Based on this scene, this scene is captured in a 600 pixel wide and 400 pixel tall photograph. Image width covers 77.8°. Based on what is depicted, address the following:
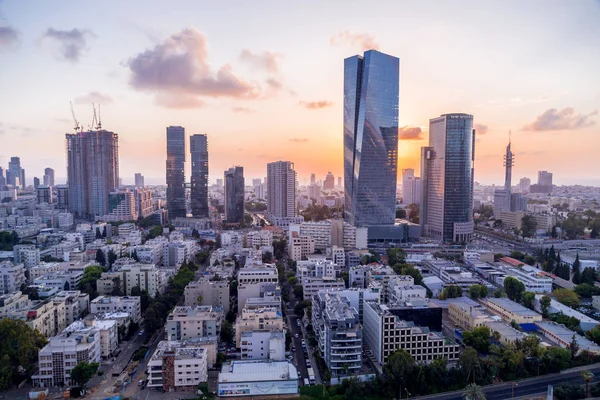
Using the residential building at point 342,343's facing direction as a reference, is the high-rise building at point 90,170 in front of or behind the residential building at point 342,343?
behind

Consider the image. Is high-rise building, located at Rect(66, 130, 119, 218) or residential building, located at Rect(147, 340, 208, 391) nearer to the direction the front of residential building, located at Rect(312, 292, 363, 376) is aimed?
the residential building

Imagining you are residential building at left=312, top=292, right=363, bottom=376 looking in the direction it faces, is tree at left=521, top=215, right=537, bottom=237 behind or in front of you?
behind

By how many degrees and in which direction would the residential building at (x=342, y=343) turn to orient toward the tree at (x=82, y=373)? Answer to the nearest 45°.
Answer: approximately 90° to its right

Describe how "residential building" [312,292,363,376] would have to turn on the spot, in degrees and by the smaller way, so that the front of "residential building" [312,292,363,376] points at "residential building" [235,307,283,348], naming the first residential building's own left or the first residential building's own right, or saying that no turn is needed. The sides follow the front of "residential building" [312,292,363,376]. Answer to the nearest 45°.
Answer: approximately 135° to the first residential building's own right

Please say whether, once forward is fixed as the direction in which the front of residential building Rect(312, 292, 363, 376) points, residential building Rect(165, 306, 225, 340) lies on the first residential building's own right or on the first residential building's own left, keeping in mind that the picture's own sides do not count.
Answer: on the first residential building's own right

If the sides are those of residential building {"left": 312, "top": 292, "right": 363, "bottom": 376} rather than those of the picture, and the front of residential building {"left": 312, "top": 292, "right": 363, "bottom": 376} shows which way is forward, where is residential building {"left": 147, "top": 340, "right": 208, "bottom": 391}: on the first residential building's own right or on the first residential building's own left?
on the first residential building's own right

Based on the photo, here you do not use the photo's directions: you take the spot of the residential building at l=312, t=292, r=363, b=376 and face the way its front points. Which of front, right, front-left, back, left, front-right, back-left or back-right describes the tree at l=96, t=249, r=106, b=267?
back-right

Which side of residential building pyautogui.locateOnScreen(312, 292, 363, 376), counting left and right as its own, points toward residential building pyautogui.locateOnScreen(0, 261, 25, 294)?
right

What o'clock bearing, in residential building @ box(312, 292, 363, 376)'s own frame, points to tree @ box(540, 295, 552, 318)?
The tree is roughly at 8 o'clock from the residential building.

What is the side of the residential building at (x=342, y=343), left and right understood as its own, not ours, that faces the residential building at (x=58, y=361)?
right

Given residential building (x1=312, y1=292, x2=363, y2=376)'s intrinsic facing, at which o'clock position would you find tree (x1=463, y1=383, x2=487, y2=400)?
The tree is roughly at 10 o'clock from the residential building.

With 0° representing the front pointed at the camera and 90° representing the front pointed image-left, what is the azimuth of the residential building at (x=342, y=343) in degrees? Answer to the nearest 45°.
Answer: approximately 0°

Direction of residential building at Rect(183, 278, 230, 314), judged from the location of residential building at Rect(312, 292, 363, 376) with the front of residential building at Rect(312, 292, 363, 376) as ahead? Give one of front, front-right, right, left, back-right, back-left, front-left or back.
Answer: back-right

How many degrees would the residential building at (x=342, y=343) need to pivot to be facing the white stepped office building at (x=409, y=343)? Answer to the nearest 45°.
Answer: approximately 90° to its left
